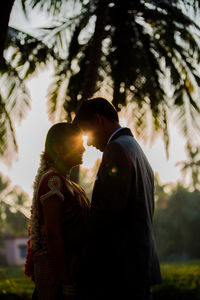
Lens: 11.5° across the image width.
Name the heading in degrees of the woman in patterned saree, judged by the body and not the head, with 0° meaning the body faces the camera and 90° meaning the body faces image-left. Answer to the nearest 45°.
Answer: approximately 270°

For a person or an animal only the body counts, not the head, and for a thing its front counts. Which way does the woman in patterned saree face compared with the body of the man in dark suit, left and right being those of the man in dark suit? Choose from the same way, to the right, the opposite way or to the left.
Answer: the opposite way

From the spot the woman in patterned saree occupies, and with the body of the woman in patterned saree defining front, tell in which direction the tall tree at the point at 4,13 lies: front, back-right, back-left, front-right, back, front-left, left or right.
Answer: left

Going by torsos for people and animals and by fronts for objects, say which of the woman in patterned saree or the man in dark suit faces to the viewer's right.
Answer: the woman in patterned saree

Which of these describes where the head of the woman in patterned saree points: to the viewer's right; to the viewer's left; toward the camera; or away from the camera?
to the viewer's right

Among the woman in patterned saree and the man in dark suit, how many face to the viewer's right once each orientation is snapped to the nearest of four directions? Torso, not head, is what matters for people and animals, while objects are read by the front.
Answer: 1

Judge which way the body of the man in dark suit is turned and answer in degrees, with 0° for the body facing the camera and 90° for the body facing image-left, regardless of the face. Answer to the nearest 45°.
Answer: approximately 90°

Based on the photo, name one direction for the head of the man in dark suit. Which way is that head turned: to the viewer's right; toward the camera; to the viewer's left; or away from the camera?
to the viewer's left
